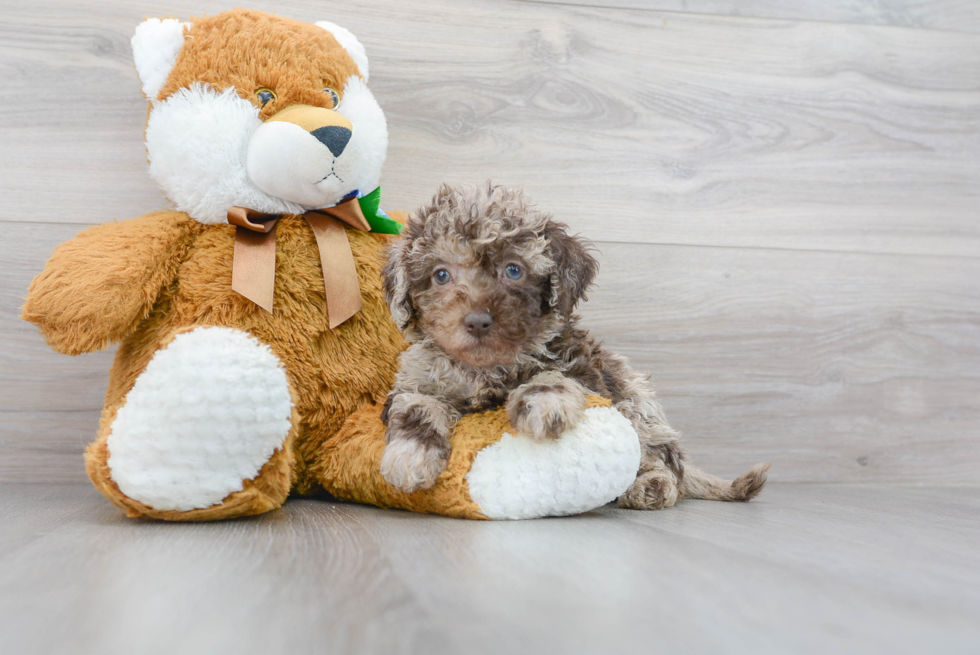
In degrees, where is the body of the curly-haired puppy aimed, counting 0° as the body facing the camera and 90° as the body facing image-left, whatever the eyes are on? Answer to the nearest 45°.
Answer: approximately 45°

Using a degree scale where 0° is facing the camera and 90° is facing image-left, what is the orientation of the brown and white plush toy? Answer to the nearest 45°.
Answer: approximately 315°
